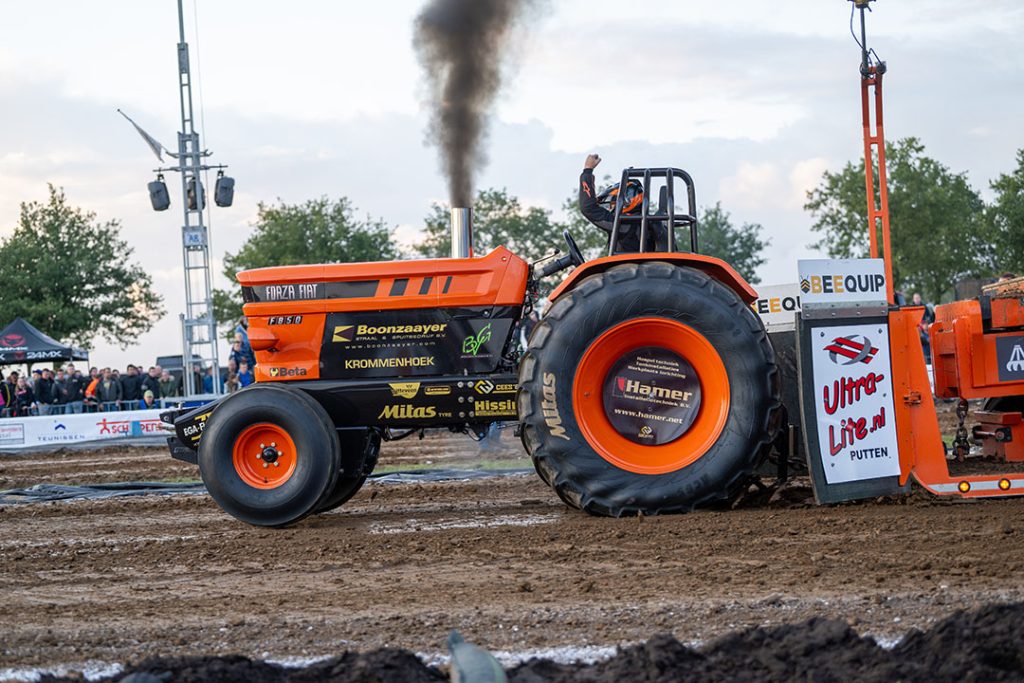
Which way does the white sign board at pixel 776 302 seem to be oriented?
toward the camera

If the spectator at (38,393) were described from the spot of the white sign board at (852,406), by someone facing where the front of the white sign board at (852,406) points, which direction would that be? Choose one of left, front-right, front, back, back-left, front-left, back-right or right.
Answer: back-right

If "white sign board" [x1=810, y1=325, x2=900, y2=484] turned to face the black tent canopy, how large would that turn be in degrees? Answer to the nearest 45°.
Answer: approximately 135° to its right

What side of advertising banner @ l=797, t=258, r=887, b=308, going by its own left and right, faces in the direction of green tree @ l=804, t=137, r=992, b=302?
back

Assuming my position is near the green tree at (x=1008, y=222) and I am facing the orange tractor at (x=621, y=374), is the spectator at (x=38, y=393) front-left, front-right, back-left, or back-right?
front-right

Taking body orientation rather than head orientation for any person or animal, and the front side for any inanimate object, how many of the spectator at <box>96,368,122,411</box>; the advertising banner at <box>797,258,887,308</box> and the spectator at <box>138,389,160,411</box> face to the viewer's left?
0

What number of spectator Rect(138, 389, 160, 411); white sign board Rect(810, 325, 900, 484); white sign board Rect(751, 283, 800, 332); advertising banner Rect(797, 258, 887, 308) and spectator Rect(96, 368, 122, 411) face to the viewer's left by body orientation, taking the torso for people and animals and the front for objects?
0

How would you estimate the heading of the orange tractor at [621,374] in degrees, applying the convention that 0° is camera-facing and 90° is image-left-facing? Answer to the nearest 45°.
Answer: approximately 90°

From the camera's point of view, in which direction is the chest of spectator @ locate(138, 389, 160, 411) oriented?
toward the camera

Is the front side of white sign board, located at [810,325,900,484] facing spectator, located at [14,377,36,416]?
no

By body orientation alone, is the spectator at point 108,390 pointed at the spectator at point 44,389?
no

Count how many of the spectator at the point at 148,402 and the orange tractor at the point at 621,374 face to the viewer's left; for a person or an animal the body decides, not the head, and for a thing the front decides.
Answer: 1

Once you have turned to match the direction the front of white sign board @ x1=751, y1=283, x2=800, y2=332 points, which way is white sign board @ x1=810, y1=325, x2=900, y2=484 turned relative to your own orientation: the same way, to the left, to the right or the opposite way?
the same way
